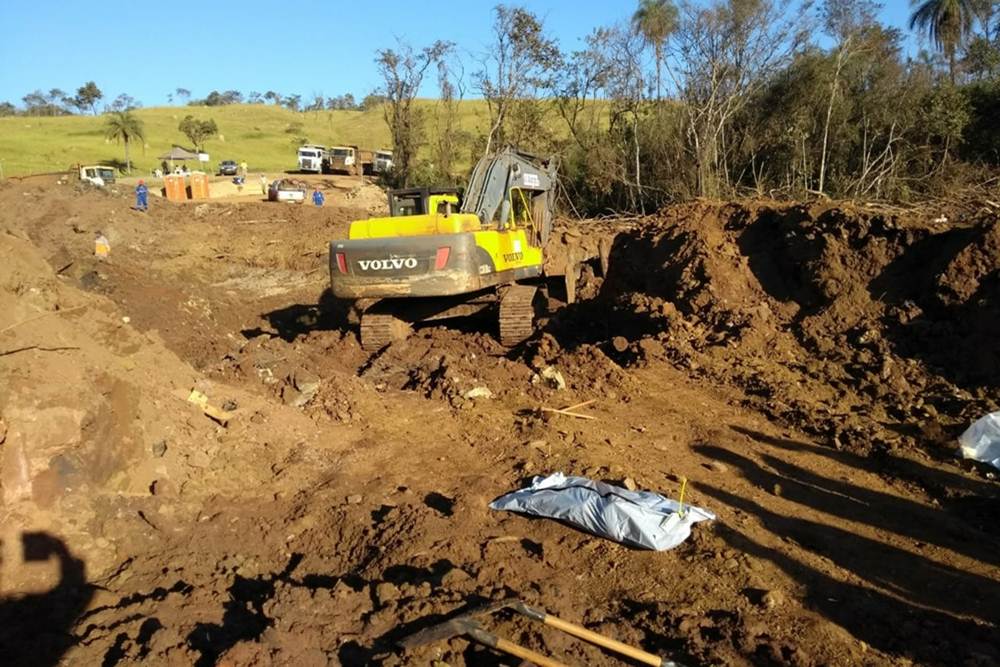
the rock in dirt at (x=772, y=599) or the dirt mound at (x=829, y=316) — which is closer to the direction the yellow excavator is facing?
the dirt mound

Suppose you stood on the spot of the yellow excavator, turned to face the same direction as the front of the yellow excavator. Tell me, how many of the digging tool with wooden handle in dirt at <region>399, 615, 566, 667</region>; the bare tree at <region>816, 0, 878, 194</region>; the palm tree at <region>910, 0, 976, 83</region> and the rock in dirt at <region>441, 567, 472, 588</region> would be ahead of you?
2

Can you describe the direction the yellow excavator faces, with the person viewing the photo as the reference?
facing away from the viewer and to the right of the viewer

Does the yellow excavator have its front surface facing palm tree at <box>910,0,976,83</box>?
yes

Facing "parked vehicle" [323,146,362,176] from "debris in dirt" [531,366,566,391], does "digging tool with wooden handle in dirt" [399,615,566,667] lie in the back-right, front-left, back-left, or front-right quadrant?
back-left

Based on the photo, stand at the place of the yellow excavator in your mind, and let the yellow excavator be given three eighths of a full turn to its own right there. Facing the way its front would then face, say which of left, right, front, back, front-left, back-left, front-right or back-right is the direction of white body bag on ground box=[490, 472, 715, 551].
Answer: front

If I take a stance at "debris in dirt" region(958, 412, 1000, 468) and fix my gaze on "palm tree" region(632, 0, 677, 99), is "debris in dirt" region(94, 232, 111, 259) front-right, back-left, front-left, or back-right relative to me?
front-left

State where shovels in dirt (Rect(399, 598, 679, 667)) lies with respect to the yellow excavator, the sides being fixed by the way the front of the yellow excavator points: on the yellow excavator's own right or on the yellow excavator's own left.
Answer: on the yellow excavator's own right

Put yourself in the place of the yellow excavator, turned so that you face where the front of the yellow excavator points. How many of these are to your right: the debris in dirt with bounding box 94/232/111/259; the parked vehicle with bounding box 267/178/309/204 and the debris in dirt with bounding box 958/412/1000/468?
1

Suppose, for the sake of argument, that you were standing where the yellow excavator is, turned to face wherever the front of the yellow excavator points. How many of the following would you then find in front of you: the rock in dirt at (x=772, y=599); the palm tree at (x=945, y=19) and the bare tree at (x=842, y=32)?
2

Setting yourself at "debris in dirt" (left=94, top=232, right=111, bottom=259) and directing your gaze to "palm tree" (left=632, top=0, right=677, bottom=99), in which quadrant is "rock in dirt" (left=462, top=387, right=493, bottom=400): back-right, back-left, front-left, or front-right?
back-right

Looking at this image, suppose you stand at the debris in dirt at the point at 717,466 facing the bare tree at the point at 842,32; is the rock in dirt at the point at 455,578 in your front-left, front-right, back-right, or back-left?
back-left

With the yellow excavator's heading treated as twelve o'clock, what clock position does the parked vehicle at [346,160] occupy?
The parked vehicle is roughly at 10 o'clock from the yellow excavator.

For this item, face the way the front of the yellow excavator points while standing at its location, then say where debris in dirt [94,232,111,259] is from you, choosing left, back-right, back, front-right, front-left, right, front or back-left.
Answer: left

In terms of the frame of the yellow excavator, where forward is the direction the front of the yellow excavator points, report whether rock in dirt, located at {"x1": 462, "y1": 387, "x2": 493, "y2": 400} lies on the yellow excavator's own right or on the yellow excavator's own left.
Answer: on the yellow excavator's own right

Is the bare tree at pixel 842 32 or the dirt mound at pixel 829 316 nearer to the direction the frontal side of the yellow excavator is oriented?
the bare tree

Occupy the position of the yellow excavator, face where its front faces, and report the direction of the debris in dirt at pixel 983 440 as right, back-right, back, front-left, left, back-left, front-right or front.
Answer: right
